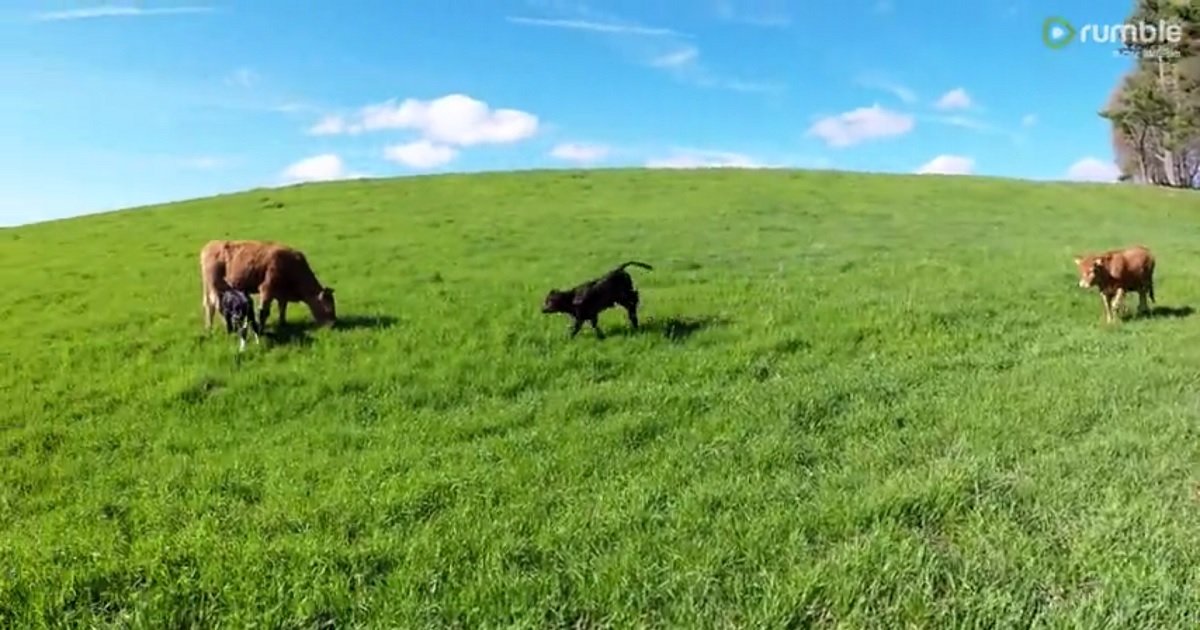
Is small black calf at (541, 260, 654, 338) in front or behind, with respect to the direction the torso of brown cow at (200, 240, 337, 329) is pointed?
in front

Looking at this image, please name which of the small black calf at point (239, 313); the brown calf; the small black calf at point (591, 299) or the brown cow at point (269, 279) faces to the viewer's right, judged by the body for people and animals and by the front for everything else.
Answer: the brown cow

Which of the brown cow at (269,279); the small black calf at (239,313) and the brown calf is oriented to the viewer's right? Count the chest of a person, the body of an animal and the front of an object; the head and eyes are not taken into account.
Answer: the brown cow

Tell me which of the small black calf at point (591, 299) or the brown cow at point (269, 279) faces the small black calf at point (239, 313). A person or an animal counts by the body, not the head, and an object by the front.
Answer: the small black calf at point (591, 299)

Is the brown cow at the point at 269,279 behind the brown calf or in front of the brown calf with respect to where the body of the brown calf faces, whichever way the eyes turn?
in front

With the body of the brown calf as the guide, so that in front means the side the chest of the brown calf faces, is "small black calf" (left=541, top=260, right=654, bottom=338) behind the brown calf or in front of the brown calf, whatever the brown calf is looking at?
in front

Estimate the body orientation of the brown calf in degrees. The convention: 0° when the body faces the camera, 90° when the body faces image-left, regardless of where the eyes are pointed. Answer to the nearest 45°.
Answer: approximately 45°

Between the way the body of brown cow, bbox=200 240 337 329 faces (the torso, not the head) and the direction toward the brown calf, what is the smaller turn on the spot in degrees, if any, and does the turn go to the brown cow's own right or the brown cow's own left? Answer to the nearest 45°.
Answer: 0° — it already faces it

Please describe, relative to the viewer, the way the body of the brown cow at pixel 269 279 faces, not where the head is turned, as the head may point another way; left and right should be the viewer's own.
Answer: facing to the right of the viewer

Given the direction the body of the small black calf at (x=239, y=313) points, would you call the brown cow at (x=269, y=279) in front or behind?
behind

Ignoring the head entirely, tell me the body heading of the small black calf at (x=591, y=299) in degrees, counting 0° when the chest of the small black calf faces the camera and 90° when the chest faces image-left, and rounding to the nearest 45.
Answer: approximately 90°

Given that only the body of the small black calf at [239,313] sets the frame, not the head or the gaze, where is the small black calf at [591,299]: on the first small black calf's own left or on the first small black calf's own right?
on the first small black calf's own left
